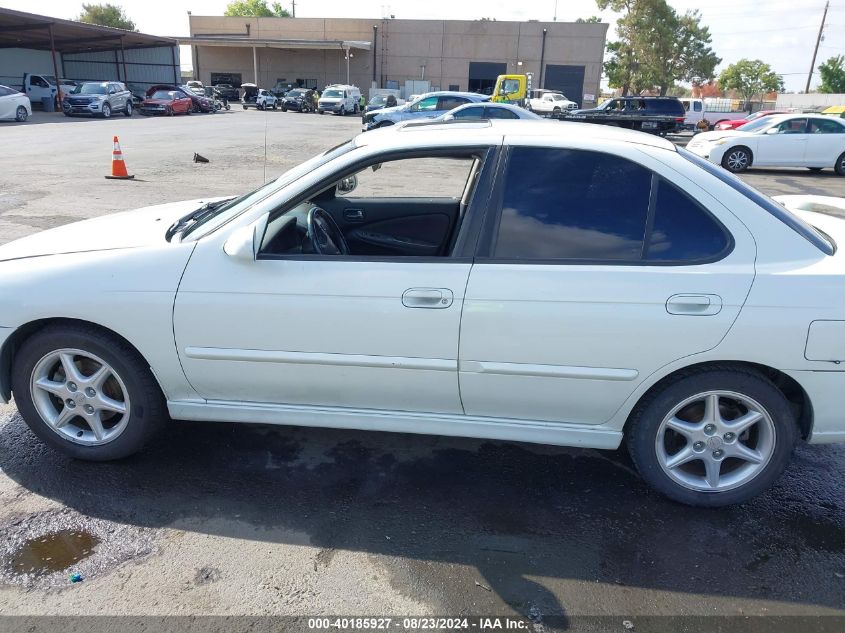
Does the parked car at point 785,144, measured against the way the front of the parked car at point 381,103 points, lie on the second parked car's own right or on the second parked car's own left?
on the second parked car's own left

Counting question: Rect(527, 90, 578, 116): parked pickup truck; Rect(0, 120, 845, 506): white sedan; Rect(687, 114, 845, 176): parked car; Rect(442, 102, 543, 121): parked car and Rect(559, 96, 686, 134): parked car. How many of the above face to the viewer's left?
4

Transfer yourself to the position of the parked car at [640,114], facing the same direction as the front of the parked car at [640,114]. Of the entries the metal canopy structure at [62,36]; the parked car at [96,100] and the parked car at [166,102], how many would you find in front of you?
3

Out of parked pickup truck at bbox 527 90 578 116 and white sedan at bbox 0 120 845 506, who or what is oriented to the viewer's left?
the white sedan

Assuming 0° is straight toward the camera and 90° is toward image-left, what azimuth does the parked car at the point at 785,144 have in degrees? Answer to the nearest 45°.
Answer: approximately 90°

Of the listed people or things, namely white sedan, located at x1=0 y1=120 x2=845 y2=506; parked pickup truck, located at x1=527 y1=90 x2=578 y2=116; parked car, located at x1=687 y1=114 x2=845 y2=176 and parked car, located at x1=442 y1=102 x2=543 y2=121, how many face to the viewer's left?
3

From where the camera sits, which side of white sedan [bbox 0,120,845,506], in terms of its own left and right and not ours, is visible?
left

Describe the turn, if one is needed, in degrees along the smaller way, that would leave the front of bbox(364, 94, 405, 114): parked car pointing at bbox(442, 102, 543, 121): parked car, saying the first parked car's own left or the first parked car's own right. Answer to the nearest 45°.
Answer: approximately 45° to the first parked car's own left

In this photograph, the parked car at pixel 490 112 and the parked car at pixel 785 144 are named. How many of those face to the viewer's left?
2

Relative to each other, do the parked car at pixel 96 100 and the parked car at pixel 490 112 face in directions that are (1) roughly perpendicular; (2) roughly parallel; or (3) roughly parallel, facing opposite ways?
roughly perpendicular

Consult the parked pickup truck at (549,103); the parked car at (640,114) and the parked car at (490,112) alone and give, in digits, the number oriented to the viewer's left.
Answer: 2

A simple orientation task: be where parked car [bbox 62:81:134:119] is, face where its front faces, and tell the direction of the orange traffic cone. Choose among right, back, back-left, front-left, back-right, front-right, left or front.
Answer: front-left

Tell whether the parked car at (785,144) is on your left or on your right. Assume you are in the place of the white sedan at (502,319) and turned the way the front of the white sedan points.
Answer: on your right

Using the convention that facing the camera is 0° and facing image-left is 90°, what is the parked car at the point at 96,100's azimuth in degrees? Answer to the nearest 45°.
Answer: approximately 45°

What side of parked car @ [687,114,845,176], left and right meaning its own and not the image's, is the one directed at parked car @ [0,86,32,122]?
front

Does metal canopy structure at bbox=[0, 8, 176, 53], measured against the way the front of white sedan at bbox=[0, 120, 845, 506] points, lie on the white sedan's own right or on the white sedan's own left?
on the white sedan's own right

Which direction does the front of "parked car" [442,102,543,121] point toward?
to the viewer's left

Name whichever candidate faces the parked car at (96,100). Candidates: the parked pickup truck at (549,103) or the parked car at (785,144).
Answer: the parked car at (785,144)
